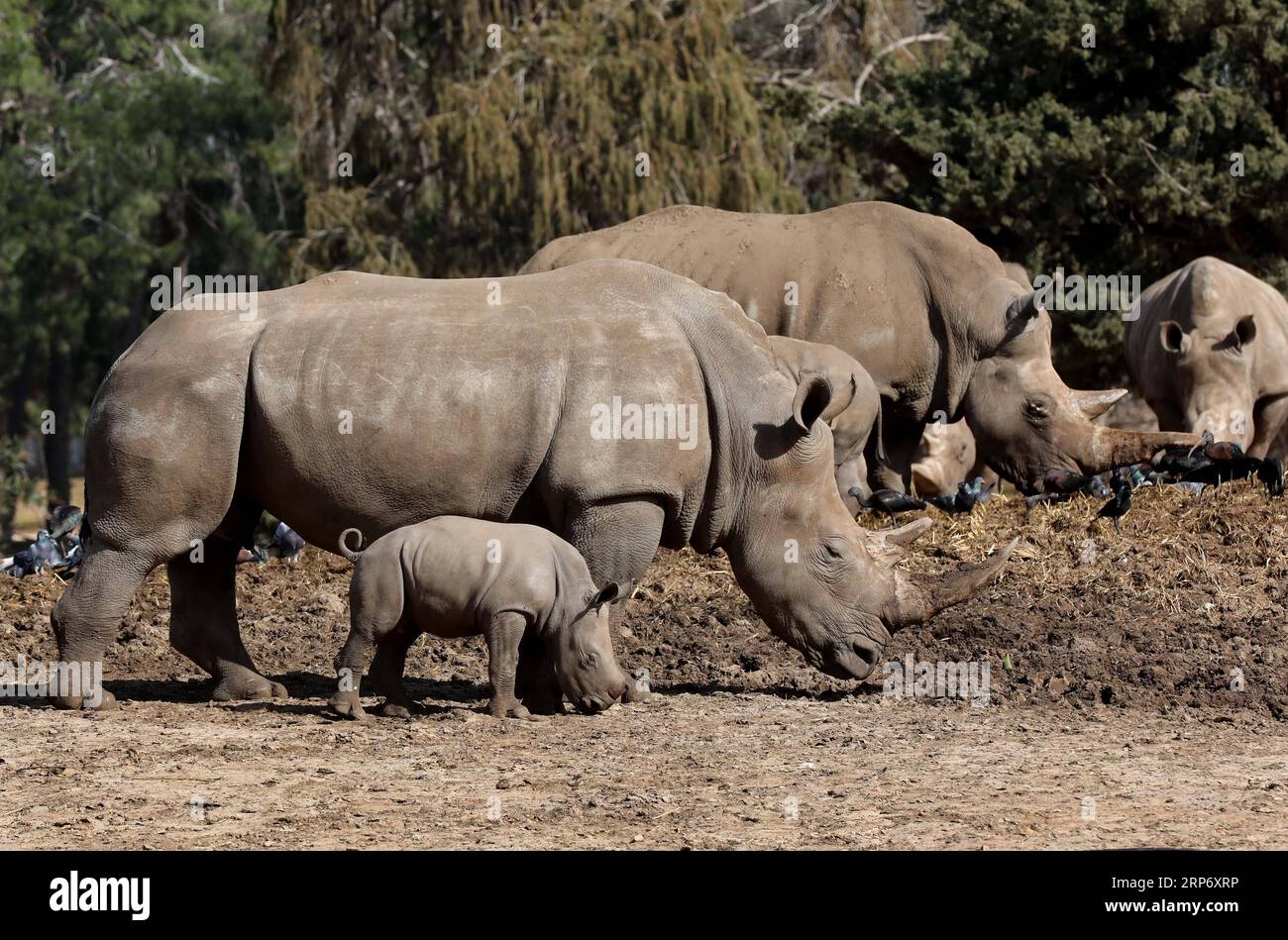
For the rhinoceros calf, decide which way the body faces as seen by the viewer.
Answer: to the viewer's right

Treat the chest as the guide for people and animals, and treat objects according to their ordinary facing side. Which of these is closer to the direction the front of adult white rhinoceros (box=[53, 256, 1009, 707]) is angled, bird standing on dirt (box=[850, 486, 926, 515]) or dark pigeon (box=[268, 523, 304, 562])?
the bird standing on dirt

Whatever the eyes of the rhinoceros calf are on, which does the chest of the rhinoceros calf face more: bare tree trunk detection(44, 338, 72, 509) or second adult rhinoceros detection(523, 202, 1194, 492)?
the second adult rhinoceros

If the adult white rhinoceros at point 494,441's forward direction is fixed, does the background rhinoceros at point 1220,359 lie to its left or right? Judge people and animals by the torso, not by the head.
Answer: on its left

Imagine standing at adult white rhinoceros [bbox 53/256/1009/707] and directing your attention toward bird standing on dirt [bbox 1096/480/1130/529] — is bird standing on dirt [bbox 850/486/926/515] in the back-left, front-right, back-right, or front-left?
front-left

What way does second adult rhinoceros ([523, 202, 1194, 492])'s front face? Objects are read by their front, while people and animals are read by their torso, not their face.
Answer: to the viewer's right

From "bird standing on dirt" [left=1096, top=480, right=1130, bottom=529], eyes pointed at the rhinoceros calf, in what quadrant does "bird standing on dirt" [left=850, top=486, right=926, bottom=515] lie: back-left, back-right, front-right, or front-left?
front-right

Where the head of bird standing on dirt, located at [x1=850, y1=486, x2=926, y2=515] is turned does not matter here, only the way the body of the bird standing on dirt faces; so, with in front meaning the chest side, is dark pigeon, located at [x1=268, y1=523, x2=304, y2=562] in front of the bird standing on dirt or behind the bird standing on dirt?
in front

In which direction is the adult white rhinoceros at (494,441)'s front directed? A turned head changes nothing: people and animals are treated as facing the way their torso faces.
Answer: to the viewer's right

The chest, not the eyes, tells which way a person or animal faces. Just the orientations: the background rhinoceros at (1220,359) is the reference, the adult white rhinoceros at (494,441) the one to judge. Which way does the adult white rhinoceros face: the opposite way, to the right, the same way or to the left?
to the left

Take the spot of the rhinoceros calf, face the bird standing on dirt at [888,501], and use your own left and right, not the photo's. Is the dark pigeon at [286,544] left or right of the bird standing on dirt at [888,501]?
left

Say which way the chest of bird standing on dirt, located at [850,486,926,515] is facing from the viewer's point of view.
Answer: to the viewer's left

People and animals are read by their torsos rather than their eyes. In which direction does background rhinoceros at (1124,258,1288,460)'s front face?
toward the camera

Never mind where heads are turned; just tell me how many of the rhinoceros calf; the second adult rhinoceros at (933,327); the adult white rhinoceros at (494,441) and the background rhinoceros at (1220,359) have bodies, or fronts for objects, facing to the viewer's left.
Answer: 0

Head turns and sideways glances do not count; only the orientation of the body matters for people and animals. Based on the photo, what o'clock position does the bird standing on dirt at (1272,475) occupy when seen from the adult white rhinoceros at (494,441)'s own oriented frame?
The bird standing on dirt is roughly at 11 o'clock from the adult white rhinoceros.
